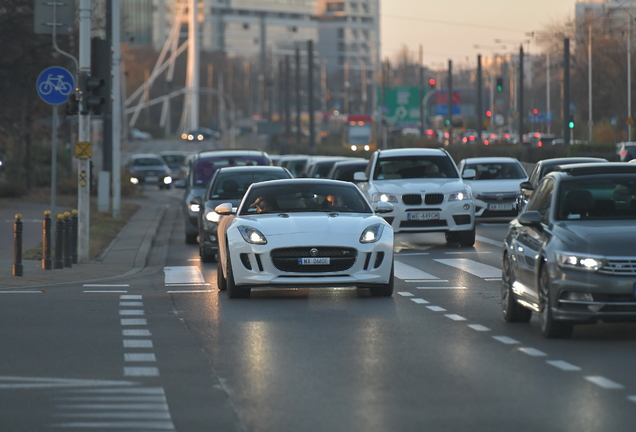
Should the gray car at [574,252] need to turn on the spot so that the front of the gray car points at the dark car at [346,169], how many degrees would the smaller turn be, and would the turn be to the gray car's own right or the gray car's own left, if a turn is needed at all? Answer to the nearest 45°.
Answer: approximately 135° to the gray car's own left

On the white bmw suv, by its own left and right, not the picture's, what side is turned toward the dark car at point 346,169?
back

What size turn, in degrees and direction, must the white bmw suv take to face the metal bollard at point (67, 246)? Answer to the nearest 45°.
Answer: approximately 45° to its right

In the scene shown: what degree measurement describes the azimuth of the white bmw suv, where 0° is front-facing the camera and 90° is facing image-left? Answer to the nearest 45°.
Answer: approximately 0°
